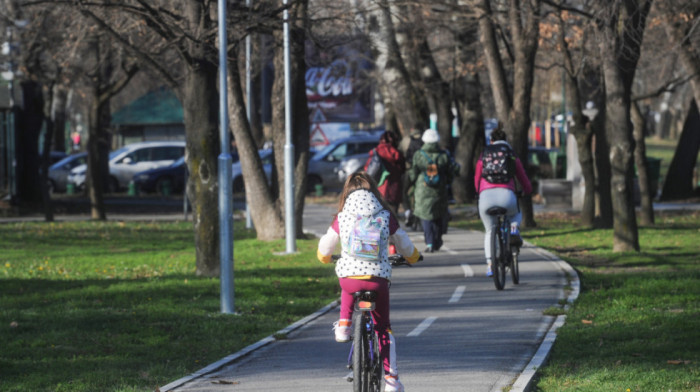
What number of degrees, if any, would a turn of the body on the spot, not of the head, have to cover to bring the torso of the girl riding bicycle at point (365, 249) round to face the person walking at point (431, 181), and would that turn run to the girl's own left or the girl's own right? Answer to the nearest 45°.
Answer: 0° — they already face them

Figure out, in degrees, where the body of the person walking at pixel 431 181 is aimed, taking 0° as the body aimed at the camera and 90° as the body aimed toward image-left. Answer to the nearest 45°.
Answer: approximately 180°

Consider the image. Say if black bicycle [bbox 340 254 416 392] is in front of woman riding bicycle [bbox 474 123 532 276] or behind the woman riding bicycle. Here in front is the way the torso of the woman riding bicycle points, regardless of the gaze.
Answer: behind

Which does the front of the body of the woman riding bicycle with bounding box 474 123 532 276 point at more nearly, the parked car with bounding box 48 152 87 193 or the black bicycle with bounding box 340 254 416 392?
the parked car

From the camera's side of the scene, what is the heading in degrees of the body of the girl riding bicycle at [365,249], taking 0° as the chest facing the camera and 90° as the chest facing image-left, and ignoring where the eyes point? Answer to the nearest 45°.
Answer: approximately 180°

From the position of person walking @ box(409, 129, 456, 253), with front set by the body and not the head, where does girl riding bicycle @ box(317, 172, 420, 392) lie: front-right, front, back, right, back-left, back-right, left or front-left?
back

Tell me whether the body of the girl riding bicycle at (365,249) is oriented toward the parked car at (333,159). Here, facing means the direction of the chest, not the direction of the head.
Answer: yes

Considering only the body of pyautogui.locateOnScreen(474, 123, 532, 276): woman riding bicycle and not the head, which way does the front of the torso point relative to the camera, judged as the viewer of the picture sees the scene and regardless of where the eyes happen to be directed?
away from the camera

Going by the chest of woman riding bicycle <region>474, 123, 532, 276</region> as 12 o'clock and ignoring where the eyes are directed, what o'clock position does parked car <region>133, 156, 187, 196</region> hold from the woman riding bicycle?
The parked car is roughly at 11 o'clock from the woman riding bicycle.

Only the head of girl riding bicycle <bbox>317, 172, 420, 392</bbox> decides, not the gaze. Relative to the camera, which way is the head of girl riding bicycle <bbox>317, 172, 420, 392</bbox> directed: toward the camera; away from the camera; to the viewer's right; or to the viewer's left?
away from the camera
